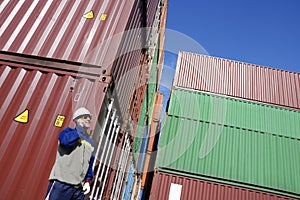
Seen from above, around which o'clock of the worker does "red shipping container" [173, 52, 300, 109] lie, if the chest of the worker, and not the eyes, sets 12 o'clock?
The red shipping container is roughly at 9 o'clock from the worker.

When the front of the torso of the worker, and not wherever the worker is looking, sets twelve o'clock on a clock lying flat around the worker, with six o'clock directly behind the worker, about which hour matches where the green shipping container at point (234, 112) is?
The green shipping container is roughly at 9 o'clock from the worker.

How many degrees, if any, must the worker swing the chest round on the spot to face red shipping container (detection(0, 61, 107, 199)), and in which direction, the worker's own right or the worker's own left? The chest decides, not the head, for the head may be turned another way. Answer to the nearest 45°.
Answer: approximately 180°

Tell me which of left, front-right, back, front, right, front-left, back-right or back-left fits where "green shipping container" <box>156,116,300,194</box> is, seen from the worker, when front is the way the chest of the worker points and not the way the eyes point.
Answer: left

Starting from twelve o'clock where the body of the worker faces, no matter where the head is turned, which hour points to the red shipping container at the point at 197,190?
The red shipping container is roughly at 9 o'clock from the worker.

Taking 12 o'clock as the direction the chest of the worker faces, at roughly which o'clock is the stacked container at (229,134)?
The stacked container is roughly at 9 o'clock from the worker.

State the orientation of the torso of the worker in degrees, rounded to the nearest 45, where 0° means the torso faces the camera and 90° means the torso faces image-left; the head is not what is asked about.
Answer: approximately 315°
